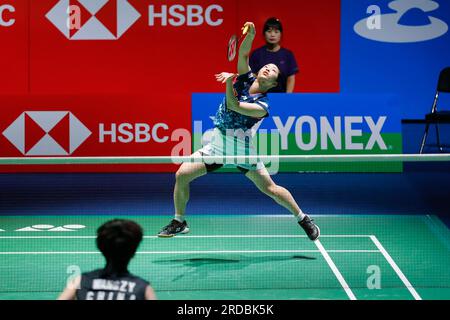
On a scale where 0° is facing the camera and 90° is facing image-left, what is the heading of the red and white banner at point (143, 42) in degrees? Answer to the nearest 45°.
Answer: approximately 0°

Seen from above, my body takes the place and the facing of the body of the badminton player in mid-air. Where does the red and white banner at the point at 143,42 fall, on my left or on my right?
on my right

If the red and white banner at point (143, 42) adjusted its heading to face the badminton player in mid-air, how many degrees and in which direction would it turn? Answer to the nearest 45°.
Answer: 0° — it already faces them

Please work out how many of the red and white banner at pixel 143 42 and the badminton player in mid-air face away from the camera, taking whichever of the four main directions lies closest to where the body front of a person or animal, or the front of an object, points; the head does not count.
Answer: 0

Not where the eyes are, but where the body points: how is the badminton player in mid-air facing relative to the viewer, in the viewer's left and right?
facing the viewer and to the left of the viewer
